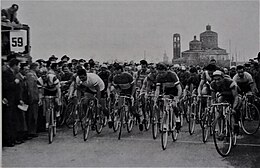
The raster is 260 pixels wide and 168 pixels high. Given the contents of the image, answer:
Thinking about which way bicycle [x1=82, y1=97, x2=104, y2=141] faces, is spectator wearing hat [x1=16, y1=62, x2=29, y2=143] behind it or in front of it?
in front

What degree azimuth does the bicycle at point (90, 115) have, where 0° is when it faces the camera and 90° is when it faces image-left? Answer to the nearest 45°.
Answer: approximately 45°

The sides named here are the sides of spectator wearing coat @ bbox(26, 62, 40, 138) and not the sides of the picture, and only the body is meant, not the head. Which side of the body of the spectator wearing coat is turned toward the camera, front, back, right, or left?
right

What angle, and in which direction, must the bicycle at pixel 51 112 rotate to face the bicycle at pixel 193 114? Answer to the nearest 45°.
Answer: approximately 90° to its left

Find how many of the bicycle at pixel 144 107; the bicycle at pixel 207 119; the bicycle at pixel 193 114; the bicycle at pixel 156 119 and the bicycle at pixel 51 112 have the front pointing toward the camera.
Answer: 5

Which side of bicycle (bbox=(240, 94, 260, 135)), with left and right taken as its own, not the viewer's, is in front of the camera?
front

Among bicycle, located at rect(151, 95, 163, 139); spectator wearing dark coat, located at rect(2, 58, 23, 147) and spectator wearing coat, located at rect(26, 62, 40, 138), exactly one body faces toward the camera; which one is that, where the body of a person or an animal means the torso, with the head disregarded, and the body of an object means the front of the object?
the bicycle

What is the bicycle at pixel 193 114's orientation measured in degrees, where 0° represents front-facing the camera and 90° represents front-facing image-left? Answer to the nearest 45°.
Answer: approximately 0°

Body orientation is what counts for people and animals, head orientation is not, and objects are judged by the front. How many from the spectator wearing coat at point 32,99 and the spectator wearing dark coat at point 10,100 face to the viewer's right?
2

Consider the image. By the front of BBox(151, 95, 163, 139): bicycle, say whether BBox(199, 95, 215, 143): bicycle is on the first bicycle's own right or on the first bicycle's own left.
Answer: on the first bicycle's own left
